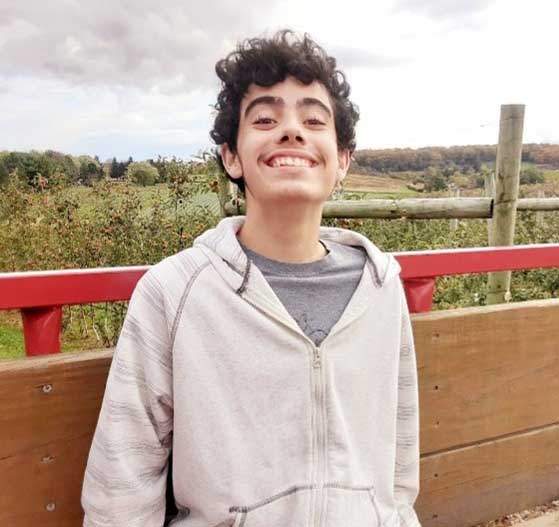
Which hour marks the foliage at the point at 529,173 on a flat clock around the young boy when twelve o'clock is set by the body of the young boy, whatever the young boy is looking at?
The foliage is roughly at 7 o'clock from the young boy.

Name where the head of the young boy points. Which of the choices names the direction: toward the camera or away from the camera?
toward the camera

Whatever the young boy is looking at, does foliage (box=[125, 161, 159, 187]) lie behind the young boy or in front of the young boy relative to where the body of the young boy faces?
behind

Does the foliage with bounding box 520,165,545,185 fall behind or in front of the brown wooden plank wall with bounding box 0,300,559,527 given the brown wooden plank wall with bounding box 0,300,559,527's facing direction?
behind

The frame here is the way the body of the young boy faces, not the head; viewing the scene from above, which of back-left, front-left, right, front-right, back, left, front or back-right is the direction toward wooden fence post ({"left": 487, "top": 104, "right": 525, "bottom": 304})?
back-left

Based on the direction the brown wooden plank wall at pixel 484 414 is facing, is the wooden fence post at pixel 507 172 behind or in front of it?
behind

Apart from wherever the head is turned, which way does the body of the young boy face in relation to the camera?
toward the camera
